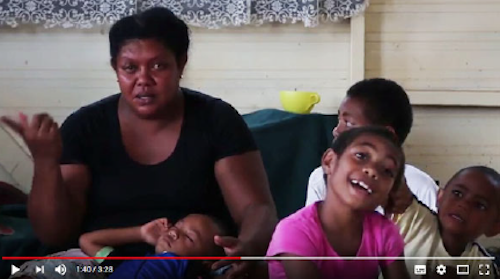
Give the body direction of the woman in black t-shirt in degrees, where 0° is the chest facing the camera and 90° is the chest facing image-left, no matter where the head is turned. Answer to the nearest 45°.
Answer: approximately 0°
